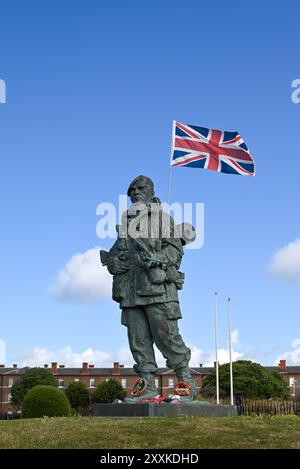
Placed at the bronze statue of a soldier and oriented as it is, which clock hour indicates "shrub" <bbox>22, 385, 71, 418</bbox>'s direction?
The shrub is roughly at 4 o'clock from the bronze statue of a soldier.

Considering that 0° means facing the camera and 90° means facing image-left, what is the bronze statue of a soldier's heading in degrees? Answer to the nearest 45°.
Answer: approximately 45°
